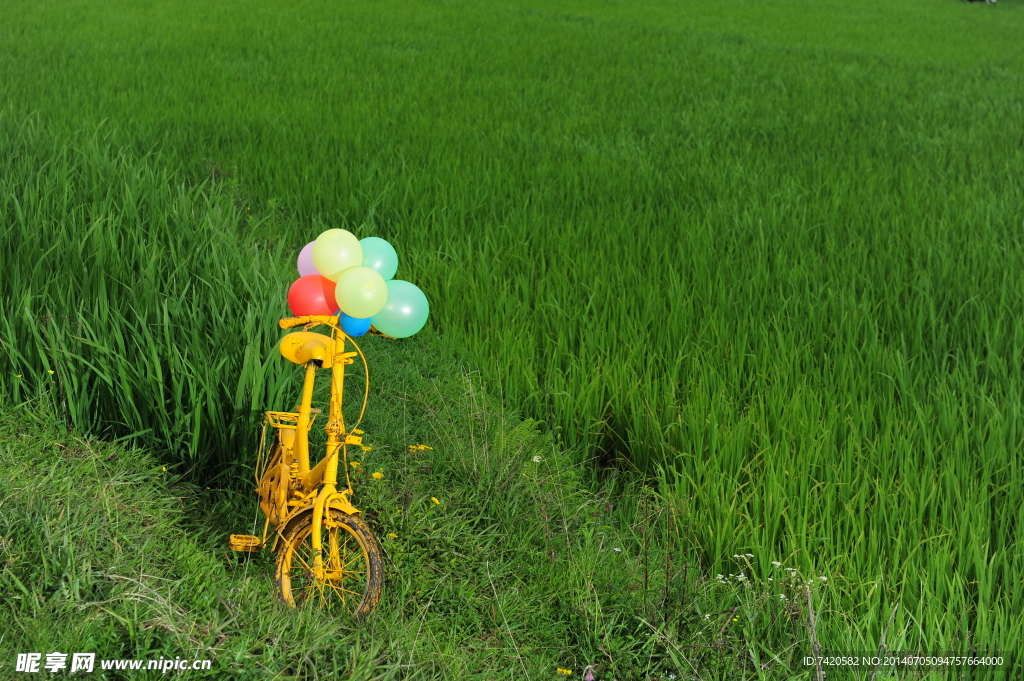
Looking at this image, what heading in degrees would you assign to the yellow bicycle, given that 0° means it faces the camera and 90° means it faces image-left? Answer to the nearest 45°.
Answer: approximately 315°
